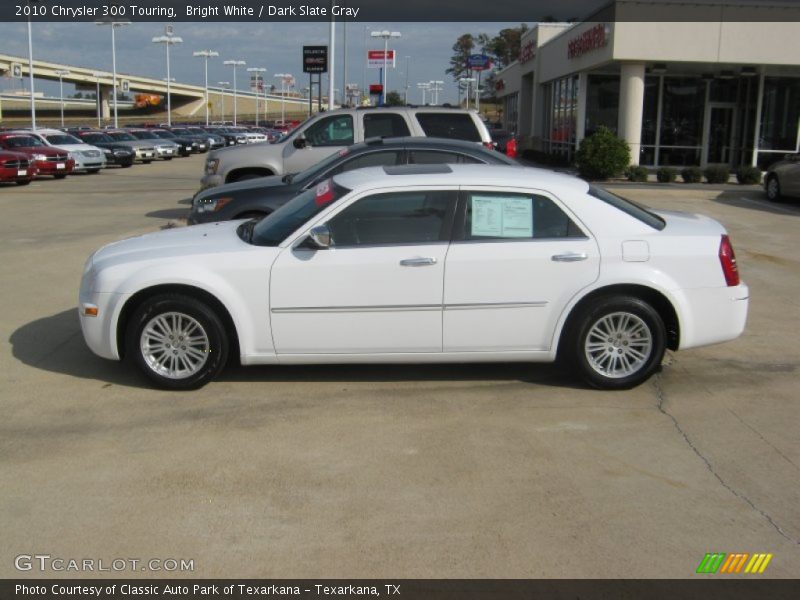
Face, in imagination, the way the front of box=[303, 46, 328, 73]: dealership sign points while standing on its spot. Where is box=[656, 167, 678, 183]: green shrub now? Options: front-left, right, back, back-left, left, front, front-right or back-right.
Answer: front-left

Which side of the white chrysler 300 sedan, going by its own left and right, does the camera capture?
left

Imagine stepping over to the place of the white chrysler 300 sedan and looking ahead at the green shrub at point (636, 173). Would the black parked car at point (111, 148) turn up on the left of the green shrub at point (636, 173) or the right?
left

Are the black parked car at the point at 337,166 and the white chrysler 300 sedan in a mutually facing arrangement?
no

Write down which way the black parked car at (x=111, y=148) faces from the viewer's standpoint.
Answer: facing the viewer and to the right of the viewer

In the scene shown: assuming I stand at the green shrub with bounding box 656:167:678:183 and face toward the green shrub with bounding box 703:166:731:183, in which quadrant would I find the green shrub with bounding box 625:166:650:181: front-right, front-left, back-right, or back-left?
back-left

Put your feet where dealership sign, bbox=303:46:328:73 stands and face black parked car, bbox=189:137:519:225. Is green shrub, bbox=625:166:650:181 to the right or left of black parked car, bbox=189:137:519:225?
left

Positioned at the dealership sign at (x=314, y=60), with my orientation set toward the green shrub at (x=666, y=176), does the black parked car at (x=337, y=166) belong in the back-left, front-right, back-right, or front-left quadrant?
front-right

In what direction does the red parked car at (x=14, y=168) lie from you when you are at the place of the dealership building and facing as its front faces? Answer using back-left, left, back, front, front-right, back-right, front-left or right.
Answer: front

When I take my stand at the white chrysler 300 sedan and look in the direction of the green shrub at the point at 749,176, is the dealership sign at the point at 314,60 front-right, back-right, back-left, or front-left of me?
front-left

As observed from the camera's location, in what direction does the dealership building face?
facing the viewer and to the left of the viewer

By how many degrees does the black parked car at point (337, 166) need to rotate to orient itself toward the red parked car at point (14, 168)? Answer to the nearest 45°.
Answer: approximately 45° to its right

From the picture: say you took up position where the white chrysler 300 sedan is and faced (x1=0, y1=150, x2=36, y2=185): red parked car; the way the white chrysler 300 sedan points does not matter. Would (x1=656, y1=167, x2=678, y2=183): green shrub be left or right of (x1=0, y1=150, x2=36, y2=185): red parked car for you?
right

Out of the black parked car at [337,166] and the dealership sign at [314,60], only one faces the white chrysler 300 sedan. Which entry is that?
the dealership sign

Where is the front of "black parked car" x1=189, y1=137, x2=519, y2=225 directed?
to the viewer's left

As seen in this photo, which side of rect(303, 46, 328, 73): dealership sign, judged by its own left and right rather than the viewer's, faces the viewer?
front

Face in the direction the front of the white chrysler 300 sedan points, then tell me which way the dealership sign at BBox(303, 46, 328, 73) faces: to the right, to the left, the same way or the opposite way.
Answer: to the left
